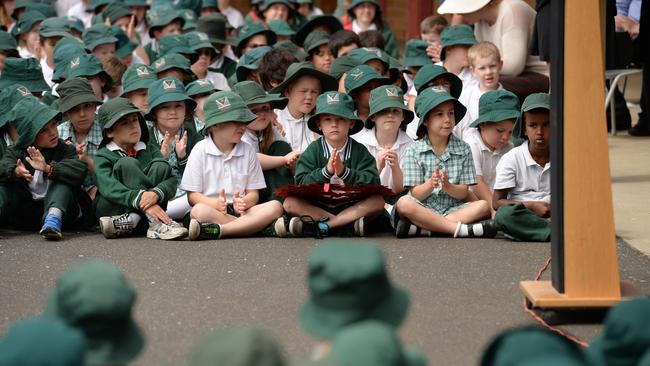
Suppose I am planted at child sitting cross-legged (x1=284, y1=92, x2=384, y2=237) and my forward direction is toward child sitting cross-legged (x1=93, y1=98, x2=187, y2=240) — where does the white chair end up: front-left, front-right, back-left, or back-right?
back-right

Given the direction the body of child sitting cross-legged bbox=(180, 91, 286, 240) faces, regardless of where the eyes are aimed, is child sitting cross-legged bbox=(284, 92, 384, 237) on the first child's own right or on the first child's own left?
on the first child's own left

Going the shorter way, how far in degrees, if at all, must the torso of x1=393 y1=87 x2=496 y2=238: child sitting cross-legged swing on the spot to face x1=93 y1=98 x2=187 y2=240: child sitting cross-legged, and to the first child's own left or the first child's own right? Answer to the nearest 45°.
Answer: approximately 90° to the first child's own right

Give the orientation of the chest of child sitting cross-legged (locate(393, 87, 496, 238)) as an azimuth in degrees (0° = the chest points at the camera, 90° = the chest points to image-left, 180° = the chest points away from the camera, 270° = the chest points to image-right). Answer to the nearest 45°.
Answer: approximately 0°

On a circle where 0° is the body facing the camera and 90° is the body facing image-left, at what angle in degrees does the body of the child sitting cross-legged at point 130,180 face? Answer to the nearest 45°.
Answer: approximately 315°

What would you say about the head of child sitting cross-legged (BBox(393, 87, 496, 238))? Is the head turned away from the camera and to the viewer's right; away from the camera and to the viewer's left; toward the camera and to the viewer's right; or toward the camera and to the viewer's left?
toward the camera and to the viewer's right

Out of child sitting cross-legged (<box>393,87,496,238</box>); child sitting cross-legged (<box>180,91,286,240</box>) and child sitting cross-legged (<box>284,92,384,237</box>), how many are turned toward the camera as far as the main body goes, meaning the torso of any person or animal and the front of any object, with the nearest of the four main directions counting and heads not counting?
3

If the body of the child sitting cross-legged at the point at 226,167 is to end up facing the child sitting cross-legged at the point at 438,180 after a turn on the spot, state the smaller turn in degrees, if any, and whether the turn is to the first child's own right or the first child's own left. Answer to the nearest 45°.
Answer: approximately 90° to the first child's own left

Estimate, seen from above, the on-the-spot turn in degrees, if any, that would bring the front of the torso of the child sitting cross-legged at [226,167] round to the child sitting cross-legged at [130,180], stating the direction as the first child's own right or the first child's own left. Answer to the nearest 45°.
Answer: approximately 90° to the first child's own right

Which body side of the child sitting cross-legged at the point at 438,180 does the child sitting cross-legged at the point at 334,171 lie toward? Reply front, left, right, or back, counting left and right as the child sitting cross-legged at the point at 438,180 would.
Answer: right

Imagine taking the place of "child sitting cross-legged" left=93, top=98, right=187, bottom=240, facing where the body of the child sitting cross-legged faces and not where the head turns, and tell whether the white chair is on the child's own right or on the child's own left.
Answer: on the child's own left

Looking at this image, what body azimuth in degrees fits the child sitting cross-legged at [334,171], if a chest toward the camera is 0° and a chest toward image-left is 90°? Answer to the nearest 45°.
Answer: approximately 0°
